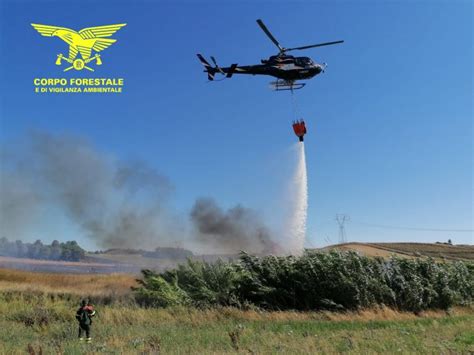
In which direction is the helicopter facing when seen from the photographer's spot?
facing to the right of the viewer
